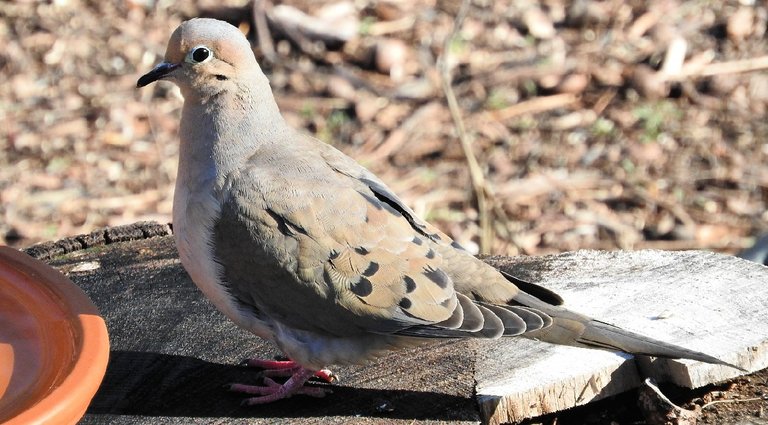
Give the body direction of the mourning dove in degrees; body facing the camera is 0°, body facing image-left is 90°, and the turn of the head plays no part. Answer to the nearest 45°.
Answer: approximately 90°

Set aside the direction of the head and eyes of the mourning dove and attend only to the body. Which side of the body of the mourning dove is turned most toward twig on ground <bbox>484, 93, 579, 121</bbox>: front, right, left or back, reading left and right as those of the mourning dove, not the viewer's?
right

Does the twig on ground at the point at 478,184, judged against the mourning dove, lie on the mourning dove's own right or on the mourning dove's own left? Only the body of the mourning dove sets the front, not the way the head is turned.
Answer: on the mourning dove's own right

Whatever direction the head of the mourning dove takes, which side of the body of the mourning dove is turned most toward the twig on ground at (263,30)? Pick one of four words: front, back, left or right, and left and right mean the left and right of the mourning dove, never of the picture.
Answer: right

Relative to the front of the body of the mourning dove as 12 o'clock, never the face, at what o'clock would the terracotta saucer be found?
The terracotta saucer is roughly at 11 o'clock from the mourning dove.
